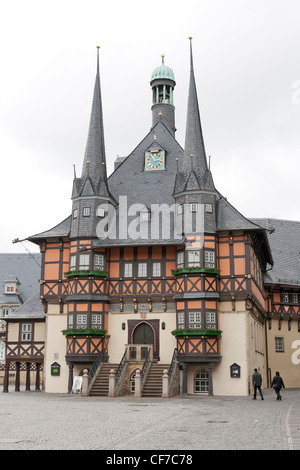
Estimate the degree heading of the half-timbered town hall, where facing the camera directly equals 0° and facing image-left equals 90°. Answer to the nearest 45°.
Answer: approximately 0°
